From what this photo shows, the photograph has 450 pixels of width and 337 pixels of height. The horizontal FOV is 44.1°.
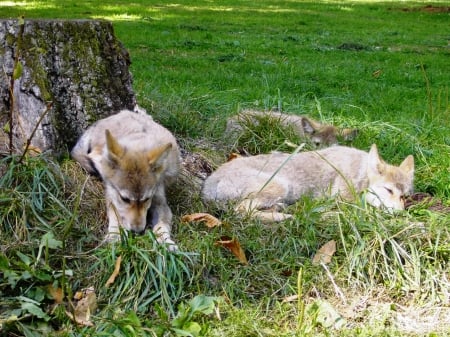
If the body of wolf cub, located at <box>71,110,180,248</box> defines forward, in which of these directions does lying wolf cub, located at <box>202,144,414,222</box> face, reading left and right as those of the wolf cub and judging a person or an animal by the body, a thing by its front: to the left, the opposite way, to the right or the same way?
to the left

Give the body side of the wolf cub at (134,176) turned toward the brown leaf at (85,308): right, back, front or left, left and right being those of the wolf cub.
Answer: front

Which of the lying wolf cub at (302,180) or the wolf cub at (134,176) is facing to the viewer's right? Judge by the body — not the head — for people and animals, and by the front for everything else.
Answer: the lying wolf cub

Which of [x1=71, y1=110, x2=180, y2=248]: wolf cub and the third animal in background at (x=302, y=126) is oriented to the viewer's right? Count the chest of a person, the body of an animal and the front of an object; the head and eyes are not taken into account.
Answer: the third animal in background

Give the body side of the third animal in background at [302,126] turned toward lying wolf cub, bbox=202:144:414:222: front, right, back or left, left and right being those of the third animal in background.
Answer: right

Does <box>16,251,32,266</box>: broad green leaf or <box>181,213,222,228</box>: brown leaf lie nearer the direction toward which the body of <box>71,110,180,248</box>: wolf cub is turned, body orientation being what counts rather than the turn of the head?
the broad green leaf

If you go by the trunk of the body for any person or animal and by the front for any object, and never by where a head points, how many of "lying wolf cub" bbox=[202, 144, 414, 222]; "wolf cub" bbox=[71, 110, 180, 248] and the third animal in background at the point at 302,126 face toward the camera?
1

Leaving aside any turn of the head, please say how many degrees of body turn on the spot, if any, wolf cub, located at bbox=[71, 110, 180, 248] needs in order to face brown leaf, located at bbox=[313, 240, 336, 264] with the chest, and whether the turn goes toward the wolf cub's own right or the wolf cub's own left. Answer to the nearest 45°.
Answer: approximately 45° to the wolf cub's own left

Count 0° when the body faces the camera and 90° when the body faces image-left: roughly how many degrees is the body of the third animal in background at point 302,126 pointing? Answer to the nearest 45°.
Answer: approximately 270°

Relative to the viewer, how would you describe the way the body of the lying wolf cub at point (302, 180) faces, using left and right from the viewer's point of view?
facing to the right of the viewer

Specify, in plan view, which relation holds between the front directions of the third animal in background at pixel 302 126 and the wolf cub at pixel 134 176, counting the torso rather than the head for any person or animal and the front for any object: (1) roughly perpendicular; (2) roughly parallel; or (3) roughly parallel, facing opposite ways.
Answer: roughly perpendicular

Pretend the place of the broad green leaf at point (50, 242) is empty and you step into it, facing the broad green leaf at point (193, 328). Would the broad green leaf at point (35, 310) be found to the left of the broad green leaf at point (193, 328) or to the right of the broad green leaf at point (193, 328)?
right

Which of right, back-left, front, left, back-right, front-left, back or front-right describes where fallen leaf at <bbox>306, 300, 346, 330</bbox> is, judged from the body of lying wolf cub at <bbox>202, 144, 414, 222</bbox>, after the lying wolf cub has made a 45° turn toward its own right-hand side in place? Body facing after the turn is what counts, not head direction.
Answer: front-right

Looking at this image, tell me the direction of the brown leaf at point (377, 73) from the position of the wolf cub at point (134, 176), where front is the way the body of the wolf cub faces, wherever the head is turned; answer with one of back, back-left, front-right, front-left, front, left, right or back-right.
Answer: back-left

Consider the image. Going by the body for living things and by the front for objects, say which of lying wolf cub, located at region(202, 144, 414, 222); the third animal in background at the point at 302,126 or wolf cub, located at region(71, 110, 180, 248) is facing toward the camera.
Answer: the wolf cub

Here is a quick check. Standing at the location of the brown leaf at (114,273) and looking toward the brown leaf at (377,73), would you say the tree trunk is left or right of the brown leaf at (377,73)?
left

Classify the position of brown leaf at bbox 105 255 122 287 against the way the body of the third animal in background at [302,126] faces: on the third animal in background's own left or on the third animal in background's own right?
on the third animal in background's own right
